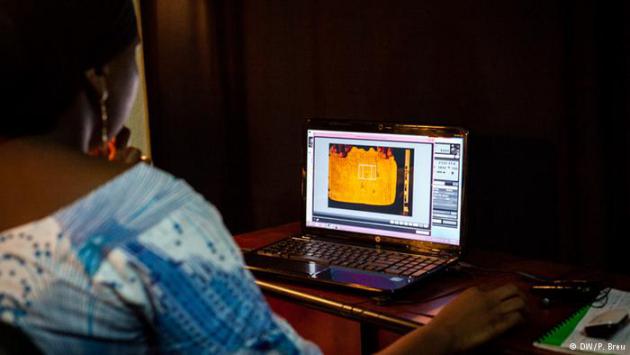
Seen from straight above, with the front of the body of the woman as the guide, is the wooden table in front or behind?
in front

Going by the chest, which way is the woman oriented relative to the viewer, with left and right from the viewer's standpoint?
facing away from the viewer and to the right of the viewer

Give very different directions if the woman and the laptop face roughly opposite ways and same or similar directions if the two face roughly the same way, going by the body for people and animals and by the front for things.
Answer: very different directions

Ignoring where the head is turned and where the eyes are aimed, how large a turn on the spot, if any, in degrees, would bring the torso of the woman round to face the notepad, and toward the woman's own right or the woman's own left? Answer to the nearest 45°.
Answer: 0° — they already face it

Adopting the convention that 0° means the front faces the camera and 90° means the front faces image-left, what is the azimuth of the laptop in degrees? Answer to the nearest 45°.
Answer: approximately 45°

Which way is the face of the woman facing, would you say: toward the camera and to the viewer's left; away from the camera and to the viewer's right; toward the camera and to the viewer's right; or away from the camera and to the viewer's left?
away from the camera and to the viewer's right

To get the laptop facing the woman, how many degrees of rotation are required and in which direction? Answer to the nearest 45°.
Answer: approximately 45° to its left

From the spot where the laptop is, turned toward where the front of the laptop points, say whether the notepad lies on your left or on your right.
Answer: on your left
